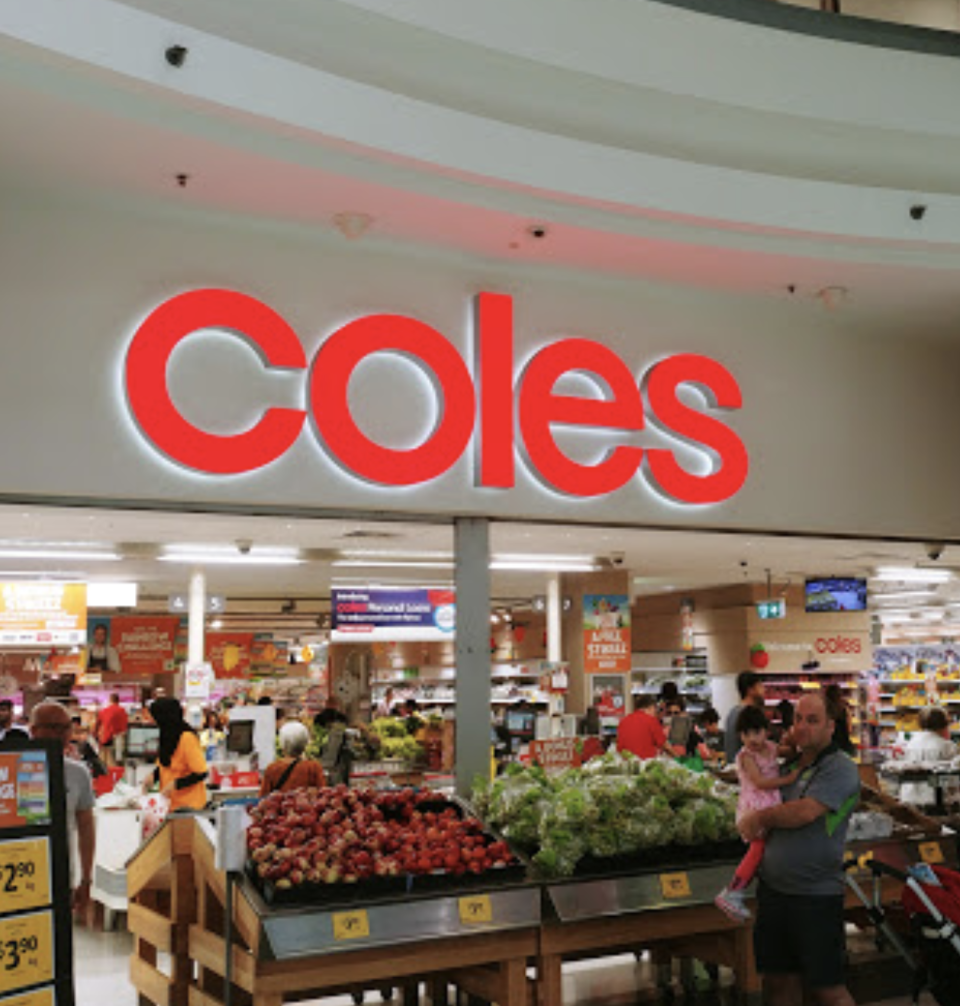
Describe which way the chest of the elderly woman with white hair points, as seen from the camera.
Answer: away from the camera

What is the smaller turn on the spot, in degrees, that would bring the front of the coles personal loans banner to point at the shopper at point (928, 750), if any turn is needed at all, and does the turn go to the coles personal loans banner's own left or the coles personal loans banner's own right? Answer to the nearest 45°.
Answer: approximately 45° to the coles personal loans banner's own left

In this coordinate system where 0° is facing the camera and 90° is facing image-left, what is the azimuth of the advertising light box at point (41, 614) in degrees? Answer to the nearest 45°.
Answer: approximately 0°

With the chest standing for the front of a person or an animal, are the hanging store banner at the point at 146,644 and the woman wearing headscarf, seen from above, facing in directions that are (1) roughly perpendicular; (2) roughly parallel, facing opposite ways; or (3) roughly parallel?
roughly perpendicular

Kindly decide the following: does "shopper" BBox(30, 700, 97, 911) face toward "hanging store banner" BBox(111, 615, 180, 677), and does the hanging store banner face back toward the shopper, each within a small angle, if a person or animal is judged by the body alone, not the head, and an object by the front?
yes

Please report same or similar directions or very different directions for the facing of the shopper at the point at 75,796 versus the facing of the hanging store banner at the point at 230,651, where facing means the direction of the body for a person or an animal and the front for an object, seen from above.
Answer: very different directions

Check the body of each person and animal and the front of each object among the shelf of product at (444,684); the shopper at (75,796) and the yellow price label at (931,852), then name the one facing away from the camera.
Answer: the shopper
